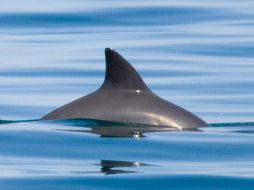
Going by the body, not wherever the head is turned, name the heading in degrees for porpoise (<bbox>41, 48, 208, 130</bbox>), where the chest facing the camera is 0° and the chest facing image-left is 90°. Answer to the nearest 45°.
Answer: approximately 270°
